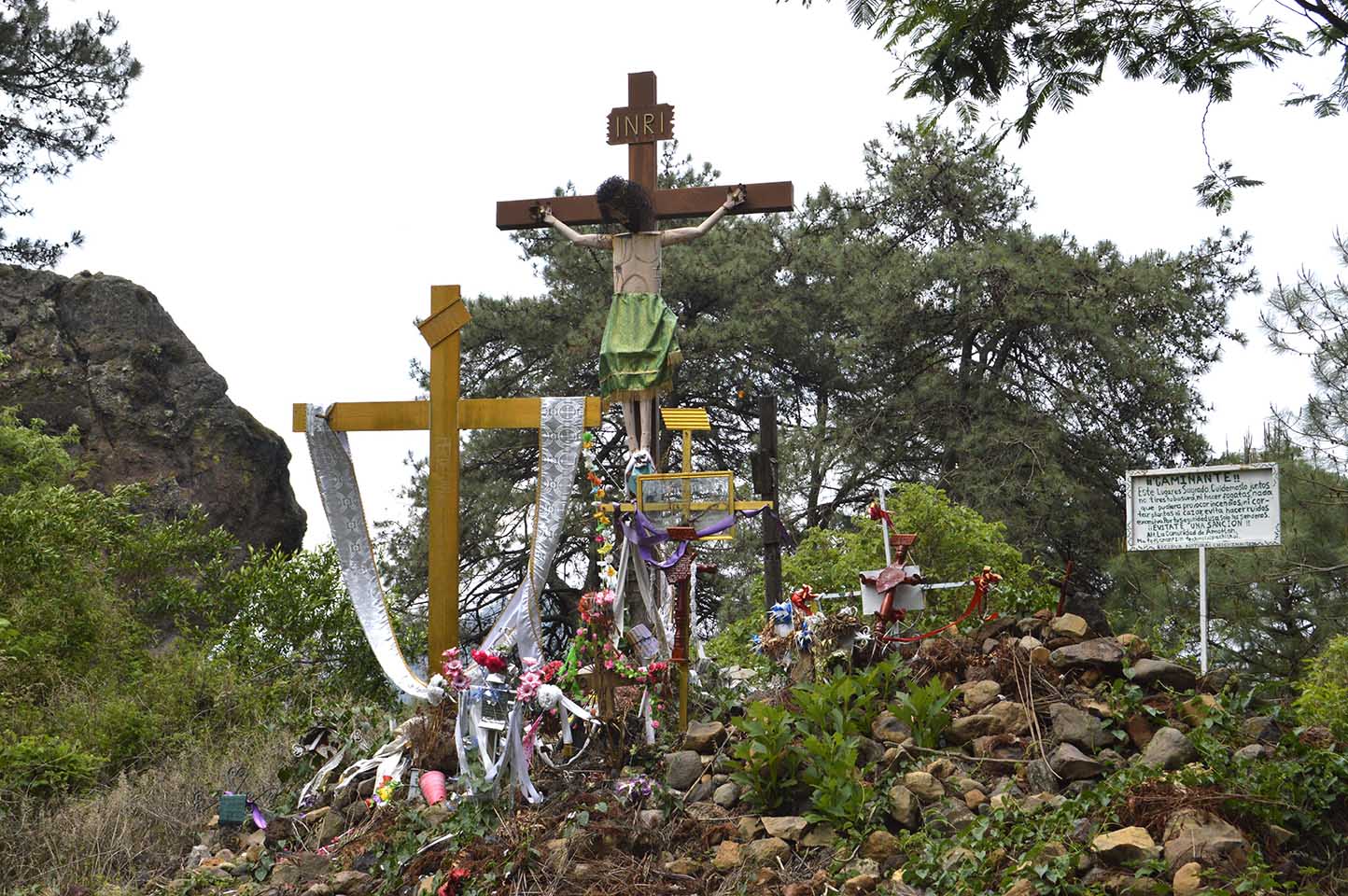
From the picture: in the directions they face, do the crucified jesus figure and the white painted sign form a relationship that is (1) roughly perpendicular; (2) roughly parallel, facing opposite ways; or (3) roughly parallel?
roughly parallel

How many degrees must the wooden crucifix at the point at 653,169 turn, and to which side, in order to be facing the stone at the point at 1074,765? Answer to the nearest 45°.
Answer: approximately 45° to its left

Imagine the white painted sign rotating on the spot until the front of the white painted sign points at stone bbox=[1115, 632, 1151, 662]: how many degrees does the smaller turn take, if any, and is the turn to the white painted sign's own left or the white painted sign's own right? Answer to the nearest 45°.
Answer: approximately 45° to the white painted sign's own right

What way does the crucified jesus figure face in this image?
toward the camera

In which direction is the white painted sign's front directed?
toward the camera

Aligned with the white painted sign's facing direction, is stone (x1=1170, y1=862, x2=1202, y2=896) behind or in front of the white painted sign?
in front

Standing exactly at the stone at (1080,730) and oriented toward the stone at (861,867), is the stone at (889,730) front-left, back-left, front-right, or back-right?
front-right

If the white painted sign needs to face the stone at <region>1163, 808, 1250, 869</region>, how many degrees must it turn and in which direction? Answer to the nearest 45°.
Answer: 0° — it already faces it

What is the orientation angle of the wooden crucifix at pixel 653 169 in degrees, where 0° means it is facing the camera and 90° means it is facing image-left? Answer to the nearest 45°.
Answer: approximately 0°

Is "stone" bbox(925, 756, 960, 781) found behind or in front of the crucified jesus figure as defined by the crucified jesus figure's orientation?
in front

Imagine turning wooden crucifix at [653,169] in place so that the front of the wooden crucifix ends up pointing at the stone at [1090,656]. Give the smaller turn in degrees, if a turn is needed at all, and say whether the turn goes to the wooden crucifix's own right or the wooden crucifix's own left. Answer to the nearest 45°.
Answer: approximately 45° to the wooden crucifix's own left

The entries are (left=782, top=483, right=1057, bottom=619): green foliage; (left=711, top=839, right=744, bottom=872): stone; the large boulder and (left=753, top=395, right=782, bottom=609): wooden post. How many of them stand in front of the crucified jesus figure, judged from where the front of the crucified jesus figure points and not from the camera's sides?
1

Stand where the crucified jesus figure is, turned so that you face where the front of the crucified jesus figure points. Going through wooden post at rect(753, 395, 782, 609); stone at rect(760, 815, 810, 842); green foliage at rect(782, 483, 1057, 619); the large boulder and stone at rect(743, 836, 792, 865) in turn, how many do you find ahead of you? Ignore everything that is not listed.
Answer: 2

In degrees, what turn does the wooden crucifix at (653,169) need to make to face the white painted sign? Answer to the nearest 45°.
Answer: approximately 45° to its left

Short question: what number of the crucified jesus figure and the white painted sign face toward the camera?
2
